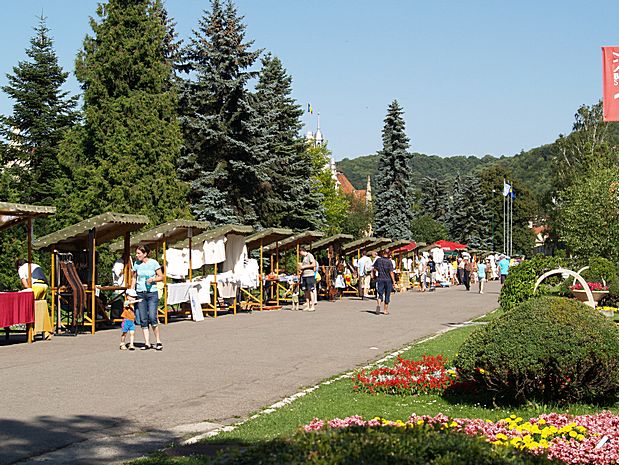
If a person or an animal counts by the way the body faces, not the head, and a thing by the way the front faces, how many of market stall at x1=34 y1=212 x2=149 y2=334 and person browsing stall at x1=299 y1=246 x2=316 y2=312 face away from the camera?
0

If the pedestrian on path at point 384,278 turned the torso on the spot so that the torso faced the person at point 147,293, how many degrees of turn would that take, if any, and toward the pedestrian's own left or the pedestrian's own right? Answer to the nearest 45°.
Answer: approximately 135° to the pedestrian's own left

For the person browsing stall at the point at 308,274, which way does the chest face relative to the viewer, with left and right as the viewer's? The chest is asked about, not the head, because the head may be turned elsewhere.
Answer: facing the viewer and to the left of the viewer

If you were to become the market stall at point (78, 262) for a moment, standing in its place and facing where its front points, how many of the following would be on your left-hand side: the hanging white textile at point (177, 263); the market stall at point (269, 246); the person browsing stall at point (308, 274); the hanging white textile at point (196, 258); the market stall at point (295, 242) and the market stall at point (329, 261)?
6

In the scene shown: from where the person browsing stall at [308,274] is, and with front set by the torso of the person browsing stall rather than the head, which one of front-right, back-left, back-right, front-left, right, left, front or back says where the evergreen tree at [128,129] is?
right

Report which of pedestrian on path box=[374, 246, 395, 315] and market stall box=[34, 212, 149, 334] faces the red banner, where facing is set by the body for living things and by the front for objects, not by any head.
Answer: the market stall

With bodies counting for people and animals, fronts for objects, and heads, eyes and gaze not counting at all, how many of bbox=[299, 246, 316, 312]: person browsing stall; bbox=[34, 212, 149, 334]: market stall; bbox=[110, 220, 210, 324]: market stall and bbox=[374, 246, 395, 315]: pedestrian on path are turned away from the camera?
1

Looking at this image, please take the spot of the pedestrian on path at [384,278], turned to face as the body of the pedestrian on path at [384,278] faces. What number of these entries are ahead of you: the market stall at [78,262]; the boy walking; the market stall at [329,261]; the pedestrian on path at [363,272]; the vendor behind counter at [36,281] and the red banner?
2

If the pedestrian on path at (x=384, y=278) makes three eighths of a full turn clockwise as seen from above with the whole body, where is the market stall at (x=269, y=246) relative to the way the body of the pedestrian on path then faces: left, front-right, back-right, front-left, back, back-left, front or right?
back

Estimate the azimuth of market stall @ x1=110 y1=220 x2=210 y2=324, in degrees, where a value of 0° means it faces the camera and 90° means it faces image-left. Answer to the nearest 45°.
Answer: approximately 315°

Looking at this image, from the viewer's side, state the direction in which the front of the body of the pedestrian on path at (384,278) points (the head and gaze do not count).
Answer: away from the camera

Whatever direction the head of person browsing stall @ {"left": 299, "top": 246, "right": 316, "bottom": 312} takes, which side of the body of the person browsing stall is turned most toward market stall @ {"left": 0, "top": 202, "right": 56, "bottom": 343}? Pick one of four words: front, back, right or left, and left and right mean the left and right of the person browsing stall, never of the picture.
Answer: front

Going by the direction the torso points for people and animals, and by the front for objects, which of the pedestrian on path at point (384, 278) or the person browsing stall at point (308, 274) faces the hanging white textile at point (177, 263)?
the person browsing stall

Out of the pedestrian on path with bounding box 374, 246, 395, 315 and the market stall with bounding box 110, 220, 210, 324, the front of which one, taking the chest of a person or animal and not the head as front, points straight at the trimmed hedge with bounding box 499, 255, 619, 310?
the market stall

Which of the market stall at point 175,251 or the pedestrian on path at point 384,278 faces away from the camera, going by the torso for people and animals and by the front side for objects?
the pedestrian on path

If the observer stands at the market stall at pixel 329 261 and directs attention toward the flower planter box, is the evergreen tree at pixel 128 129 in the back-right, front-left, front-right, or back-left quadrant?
back-right

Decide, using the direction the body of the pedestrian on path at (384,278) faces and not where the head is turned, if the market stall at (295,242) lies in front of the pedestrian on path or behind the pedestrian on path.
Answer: in front

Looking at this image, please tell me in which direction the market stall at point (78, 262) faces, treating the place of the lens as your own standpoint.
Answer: facing the viewer and to the right of the viewer
